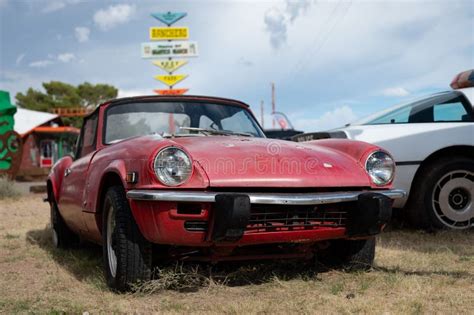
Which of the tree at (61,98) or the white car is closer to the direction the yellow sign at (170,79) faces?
the white car

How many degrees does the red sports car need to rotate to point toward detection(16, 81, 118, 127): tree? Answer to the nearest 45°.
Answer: approximately 135° to its left

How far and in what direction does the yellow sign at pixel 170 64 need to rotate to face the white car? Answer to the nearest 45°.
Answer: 0° — it already faces it

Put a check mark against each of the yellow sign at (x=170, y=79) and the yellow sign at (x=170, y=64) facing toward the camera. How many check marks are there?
2

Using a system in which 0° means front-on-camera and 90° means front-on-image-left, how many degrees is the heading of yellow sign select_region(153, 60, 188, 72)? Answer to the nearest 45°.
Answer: approximately 0°

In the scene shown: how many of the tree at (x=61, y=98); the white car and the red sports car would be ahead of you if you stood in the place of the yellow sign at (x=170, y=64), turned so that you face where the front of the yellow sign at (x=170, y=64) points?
2

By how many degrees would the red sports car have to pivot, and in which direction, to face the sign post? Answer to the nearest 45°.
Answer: approximately 135° to its left

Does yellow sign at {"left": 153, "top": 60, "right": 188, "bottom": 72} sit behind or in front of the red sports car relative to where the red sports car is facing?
behind

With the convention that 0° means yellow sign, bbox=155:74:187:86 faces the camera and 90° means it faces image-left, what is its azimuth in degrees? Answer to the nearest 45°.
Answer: approximately 0°

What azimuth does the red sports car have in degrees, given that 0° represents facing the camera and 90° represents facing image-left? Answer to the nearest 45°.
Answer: approximately 315°

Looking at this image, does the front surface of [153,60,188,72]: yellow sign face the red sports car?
yes
